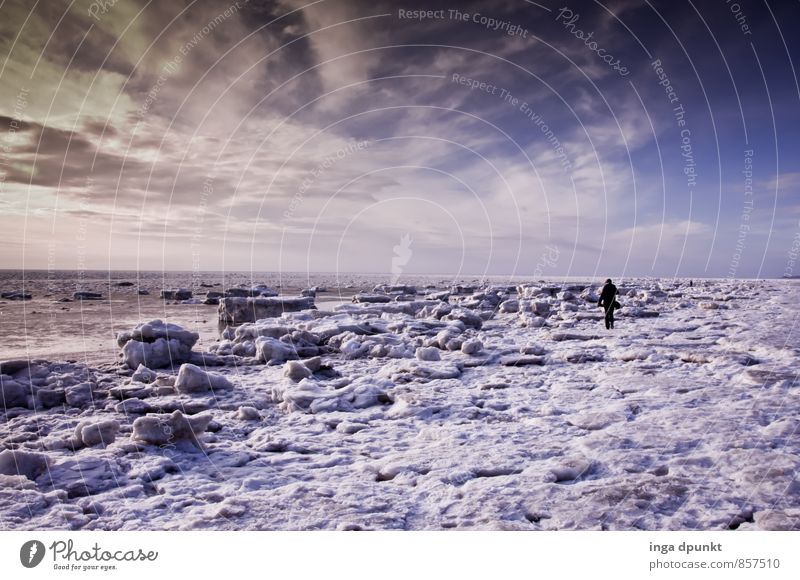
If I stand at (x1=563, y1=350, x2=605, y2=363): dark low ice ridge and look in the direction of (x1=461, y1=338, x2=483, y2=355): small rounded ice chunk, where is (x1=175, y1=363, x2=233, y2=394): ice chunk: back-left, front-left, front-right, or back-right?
front-left

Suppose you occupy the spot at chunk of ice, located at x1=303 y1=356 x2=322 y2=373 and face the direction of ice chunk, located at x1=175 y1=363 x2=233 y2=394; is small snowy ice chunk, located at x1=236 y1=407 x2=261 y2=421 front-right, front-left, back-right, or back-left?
front-left

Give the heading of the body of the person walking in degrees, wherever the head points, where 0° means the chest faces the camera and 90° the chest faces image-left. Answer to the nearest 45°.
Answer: approximately 180°

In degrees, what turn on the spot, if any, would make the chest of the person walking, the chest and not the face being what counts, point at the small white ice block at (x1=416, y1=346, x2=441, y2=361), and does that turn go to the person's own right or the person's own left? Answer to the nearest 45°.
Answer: approximately 135° to the person's own left

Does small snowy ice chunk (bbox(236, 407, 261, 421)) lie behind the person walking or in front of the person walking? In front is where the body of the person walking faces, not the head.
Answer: behind

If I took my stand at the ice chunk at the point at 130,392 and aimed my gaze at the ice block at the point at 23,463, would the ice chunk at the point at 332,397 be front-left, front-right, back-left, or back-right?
front-left

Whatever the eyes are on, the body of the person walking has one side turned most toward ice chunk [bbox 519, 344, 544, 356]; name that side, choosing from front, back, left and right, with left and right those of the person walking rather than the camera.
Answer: back

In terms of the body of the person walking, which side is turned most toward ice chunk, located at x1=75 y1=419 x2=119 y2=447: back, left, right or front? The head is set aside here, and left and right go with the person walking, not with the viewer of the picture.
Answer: back

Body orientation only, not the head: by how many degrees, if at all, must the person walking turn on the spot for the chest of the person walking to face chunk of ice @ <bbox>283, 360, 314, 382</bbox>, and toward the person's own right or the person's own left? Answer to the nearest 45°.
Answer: approximately 135° to the person's own left

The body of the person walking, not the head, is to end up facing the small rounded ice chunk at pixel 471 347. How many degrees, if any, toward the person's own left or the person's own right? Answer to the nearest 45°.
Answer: approximately 135° to the person's own left

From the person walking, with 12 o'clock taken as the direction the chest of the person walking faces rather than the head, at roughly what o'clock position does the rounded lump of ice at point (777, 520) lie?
The rounded lump of ice is roughly at 6 o'clock from the person walking.

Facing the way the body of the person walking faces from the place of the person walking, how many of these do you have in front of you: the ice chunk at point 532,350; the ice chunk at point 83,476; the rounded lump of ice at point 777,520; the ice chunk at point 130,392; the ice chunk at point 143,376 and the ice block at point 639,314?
1

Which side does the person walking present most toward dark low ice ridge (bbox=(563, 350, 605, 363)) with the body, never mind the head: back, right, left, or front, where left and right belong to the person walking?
back

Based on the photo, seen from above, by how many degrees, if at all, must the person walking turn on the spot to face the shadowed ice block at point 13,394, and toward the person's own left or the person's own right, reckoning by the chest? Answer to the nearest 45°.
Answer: approximately 135° to the person's own left

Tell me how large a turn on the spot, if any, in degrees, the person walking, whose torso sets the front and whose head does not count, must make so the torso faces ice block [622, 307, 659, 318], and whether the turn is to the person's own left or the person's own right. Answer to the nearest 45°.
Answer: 0° — they already face it

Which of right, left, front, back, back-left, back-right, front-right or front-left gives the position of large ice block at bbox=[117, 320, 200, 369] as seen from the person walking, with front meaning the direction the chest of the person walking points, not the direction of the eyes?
back-left

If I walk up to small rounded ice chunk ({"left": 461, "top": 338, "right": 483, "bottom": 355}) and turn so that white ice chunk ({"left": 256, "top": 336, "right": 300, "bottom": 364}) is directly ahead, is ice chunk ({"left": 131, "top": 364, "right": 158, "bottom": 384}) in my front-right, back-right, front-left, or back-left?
front-left
